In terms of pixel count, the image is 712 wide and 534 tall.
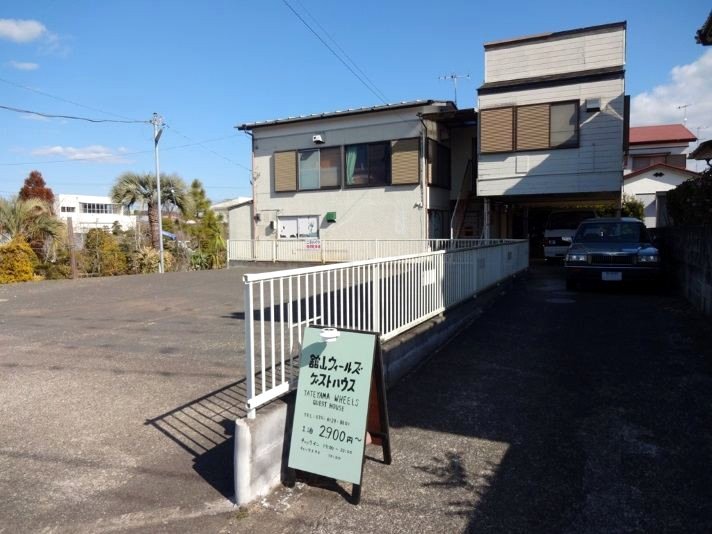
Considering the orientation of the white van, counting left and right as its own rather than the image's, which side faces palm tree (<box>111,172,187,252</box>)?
right

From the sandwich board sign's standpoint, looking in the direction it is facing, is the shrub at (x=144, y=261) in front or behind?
behind

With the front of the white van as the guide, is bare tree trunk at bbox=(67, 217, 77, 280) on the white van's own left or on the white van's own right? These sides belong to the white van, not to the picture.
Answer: on the white van's own right

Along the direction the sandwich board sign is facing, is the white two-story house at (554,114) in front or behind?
behind

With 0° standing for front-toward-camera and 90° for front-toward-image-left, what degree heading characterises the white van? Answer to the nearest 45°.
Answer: approximately 0°

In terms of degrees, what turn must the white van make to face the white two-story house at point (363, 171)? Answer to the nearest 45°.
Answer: approximately 90° to its right

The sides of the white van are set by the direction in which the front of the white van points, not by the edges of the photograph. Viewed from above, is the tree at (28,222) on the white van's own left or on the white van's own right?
on the white van's own right

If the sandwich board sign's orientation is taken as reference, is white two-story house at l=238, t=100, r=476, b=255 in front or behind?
behind

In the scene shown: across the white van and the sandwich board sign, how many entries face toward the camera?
2

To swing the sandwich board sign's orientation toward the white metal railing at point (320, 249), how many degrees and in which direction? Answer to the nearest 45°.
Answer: approximately 180°
